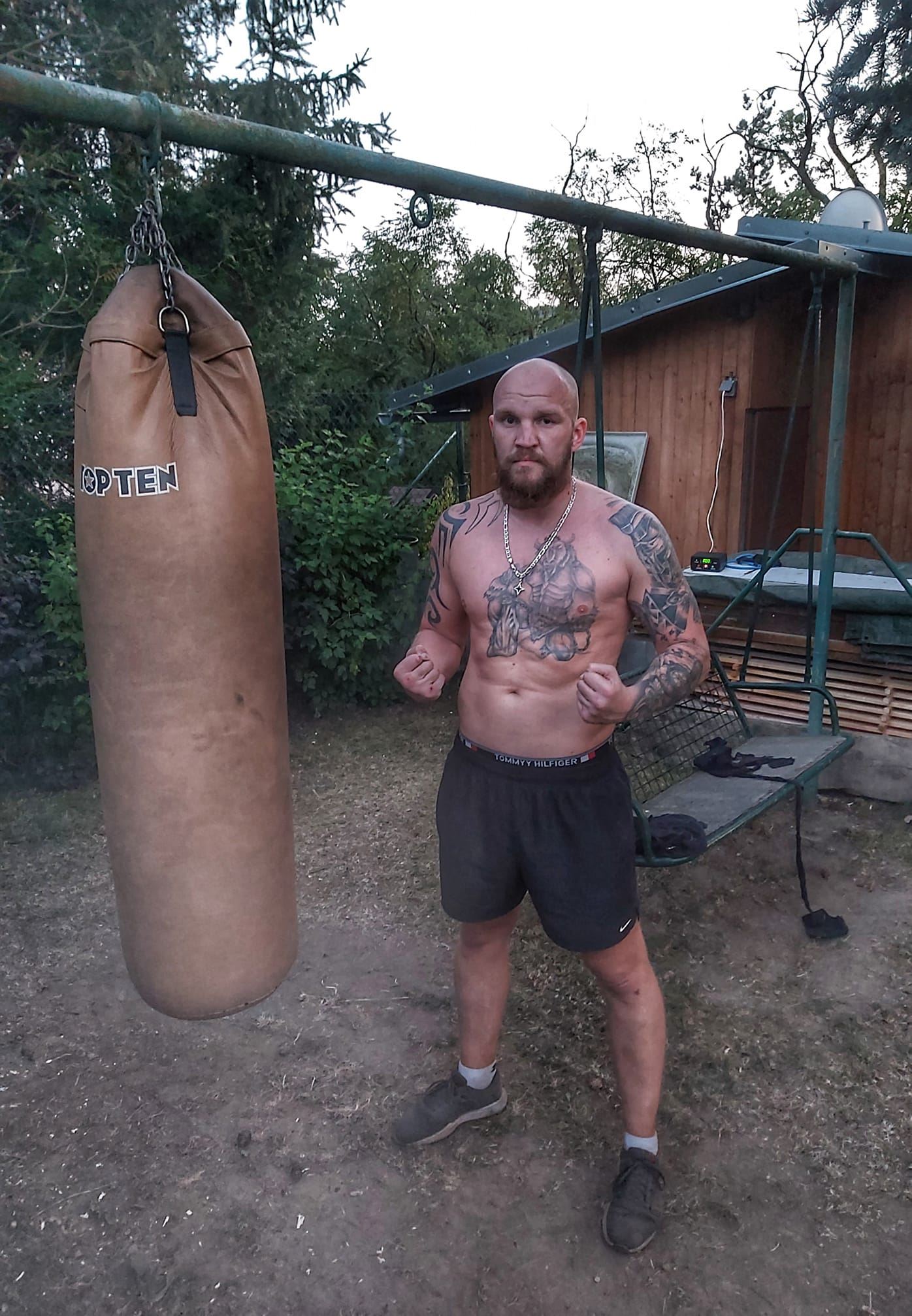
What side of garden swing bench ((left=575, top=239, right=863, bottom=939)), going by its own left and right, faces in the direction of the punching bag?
right

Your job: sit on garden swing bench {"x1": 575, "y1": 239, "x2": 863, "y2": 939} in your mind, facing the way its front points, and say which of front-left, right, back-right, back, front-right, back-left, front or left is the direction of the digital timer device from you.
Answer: back-left

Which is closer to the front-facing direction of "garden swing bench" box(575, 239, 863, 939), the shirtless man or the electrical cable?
the shirtless man

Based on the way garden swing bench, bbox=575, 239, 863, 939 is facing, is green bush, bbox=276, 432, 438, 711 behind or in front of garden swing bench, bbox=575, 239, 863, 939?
behind

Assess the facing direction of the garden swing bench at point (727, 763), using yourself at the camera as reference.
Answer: facing the viewer and to the right of the viewer

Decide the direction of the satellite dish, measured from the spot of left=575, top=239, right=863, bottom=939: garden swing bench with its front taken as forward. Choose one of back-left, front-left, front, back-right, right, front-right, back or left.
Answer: back-left

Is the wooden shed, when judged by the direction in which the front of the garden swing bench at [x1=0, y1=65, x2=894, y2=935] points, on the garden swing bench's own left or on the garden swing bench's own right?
on the garden swing bench's own left
